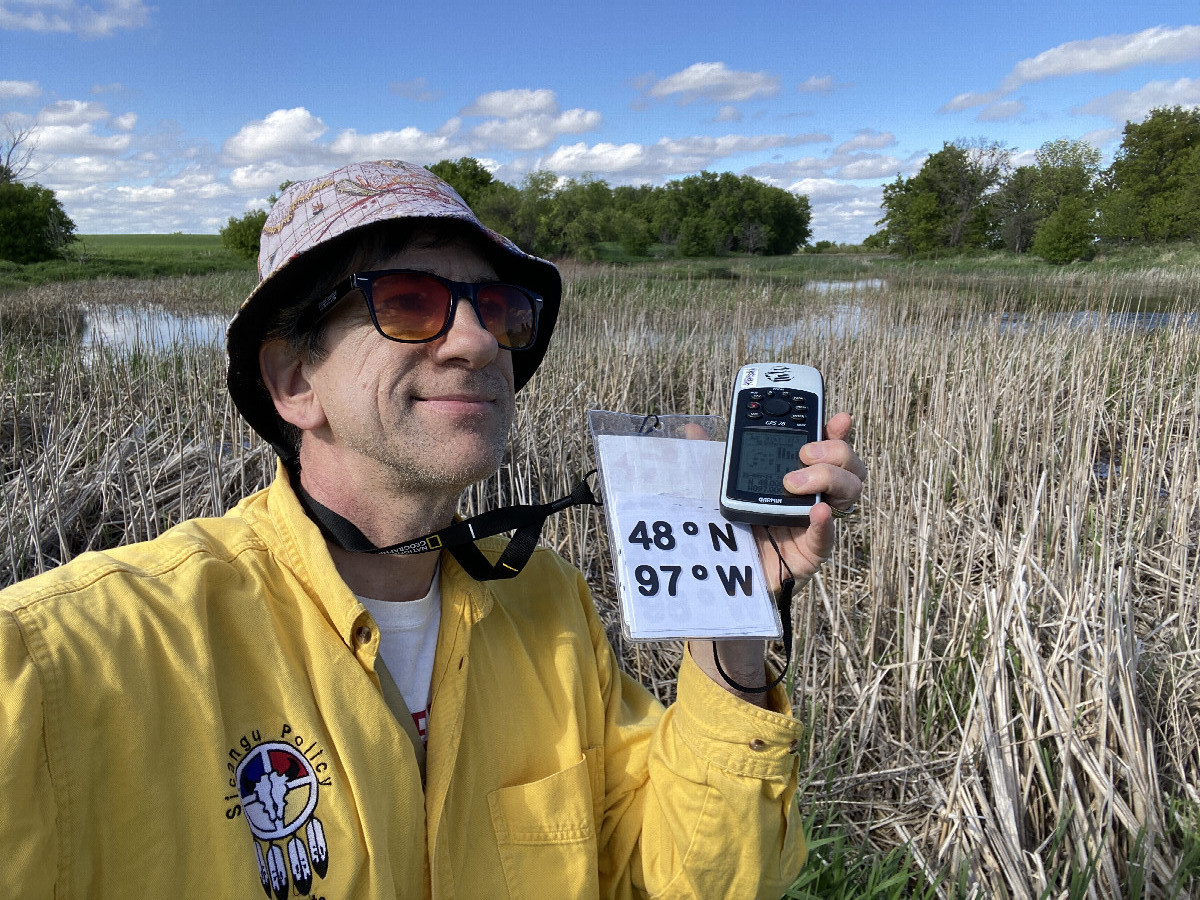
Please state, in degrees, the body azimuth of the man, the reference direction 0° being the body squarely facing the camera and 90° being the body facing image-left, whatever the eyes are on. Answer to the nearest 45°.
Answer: approximately 315°

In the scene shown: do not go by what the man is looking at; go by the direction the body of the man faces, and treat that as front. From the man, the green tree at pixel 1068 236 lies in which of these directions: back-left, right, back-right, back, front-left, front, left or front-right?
left

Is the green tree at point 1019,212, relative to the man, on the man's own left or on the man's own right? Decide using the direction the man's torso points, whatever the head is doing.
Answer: on the man's own left

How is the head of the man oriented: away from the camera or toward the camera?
toward the camera

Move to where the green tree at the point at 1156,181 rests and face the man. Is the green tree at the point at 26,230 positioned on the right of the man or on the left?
right

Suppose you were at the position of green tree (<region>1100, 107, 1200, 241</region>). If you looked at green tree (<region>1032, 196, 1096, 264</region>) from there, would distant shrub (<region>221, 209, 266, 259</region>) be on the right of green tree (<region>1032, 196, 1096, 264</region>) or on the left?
right

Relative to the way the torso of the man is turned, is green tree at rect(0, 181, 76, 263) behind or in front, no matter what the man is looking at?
behind

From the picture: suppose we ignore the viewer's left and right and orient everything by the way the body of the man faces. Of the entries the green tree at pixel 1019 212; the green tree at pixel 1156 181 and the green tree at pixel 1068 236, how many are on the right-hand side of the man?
0
